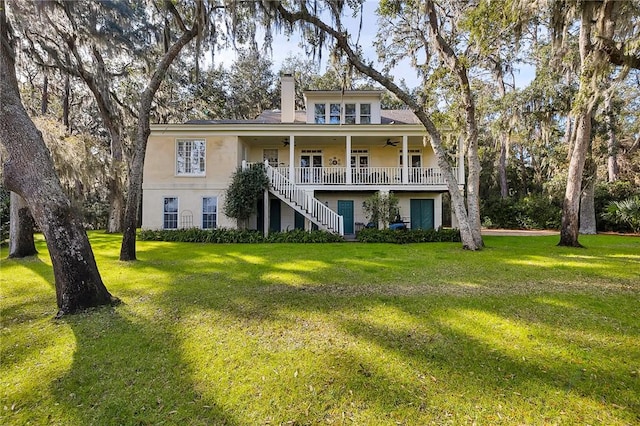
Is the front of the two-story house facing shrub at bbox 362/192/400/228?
no

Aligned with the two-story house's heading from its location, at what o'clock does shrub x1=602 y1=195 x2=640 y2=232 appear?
The shrub is roughly at 9 o'clock from the two-story house.

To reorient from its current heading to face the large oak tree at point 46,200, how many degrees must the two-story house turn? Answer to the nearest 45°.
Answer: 0° — it already faces it

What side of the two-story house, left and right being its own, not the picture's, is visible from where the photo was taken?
front

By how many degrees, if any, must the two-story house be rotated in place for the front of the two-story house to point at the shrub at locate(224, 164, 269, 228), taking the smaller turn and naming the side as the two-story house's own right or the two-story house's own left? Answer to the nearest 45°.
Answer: approximately 45° to the two-story house's own right

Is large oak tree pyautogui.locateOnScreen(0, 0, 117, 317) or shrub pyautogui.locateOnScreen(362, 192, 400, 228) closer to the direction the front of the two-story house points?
the large oak tree

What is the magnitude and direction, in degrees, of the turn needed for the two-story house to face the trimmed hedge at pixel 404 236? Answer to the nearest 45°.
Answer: approximately 45° to its left
